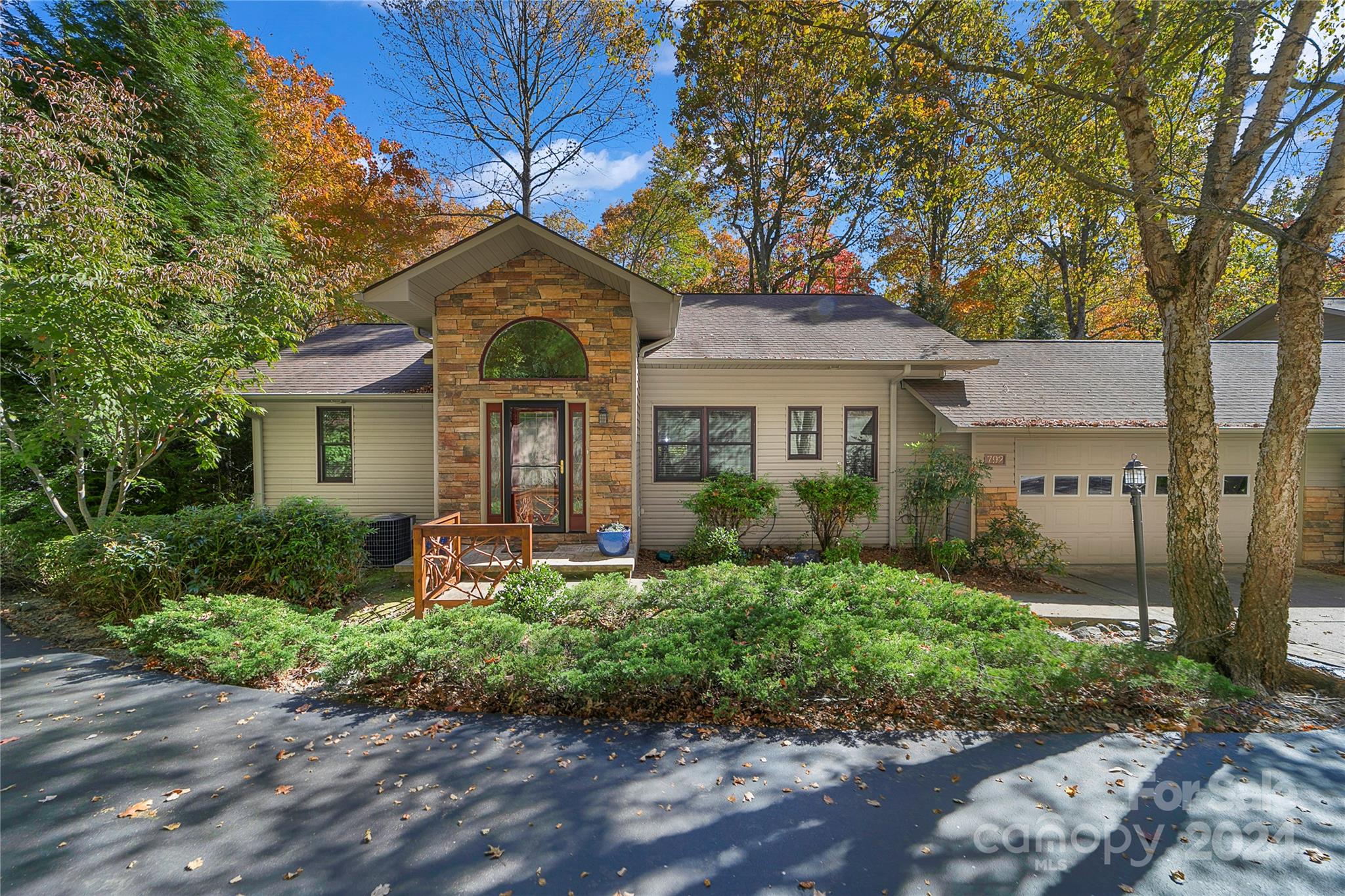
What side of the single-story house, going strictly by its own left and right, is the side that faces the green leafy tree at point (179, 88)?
right

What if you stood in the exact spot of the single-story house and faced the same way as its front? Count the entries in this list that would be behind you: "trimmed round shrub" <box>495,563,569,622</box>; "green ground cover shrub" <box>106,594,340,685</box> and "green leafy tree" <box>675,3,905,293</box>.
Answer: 1

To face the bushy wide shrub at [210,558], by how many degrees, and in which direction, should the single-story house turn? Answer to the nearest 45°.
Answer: approximately 45° to its right

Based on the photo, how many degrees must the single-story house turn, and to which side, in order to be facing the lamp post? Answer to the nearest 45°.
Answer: approximately 45° to its left

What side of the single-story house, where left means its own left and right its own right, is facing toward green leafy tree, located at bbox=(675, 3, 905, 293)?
back

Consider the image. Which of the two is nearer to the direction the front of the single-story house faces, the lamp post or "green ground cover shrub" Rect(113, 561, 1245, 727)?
the green ground cover shrub

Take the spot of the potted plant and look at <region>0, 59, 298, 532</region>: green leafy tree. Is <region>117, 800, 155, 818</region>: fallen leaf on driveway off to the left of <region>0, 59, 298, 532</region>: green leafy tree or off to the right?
left

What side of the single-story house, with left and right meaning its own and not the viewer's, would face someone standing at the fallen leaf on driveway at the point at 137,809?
front

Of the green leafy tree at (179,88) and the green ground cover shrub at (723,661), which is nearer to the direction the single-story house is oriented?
the green ground cover shrub

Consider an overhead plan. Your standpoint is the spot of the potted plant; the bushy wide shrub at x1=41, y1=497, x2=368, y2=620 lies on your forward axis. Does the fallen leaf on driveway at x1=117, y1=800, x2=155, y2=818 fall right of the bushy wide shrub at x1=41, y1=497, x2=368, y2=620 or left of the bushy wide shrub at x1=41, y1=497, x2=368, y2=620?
left

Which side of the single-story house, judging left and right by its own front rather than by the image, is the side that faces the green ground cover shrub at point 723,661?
front

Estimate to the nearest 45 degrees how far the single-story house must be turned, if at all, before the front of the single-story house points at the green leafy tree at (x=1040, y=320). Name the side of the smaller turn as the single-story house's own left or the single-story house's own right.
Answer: approximately 135° to the single-story house's own left

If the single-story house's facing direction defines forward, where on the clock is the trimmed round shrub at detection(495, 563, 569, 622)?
The trimmed round shrub is roughly at 12 o'clock from the single-story house.

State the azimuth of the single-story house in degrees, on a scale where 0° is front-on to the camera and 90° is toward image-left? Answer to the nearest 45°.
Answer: approximately 0°
